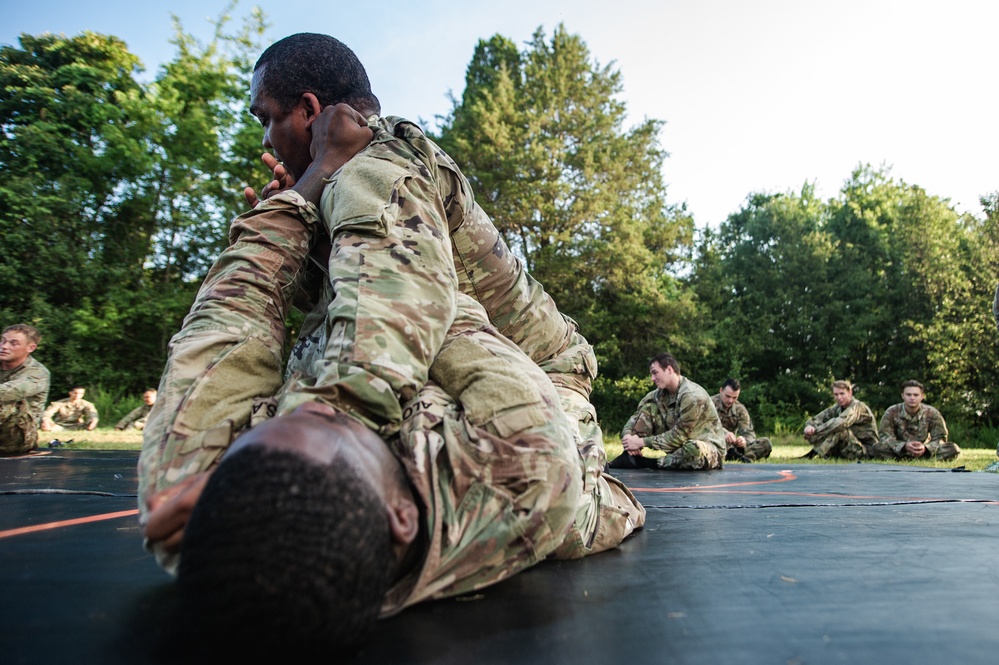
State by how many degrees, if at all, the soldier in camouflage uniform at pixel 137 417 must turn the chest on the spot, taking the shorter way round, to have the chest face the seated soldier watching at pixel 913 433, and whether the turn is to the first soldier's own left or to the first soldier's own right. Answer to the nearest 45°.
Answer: approximately 90° to the first soldier's own left

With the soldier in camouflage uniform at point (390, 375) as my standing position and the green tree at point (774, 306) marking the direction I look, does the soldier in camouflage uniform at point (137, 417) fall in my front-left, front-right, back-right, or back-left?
front-left

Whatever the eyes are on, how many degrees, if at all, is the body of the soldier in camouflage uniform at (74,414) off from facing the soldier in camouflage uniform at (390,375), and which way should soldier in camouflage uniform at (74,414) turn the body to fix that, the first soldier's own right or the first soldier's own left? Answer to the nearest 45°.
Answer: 0° — they already face them

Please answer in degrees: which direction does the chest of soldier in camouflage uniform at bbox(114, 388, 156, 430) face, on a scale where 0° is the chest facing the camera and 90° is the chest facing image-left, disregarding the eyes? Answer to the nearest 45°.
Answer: approximately 45°

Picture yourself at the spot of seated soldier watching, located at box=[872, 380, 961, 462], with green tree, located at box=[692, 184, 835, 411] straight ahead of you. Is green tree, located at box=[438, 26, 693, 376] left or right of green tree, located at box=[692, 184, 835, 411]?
left

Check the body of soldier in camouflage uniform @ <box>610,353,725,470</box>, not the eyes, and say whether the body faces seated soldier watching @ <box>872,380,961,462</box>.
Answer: no

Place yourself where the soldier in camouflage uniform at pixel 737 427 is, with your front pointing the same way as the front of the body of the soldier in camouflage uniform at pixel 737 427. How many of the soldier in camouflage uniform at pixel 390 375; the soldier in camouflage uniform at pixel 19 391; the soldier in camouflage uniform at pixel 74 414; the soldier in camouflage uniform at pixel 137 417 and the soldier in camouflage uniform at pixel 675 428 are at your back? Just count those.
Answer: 0

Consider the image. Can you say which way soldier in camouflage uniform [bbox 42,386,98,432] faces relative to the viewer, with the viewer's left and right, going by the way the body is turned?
facing the viewer

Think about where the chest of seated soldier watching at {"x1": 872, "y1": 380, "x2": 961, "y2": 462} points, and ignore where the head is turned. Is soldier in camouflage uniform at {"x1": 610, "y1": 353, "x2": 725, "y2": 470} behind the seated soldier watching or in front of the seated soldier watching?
in front

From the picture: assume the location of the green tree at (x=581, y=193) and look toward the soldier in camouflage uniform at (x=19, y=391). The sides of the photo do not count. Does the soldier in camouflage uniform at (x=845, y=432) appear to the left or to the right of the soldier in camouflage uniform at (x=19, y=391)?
left

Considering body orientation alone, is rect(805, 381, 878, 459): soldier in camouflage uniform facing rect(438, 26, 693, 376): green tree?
no

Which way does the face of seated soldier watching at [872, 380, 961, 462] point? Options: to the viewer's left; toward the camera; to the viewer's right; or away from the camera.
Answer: toward the camera

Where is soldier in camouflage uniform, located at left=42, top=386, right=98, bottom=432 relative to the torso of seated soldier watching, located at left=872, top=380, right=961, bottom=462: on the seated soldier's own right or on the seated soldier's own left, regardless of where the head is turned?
on the seated soldier's own right

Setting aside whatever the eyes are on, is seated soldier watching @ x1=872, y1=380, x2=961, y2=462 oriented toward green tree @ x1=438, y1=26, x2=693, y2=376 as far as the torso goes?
no

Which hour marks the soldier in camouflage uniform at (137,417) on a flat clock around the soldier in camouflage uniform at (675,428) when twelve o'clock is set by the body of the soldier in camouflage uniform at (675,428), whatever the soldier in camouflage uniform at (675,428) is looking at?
the soldier in camouflage uniform at (137,417) is roughly at 2 o'clock from the soldier in camouflage uniform at (675,428).

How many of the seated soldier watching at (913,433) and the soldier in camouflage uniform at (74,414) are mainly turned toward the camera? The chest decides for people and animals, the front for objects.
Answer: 2
